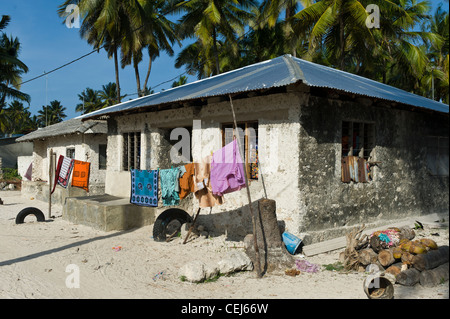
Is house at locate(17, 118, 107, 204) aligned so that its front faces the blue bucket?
no

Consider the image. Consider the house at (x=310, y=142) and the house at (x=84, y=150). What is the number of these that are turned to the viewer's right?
0

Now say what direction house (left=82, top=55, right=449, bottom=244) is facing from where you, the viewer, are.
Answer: facing the viewer and to the left of the viewer

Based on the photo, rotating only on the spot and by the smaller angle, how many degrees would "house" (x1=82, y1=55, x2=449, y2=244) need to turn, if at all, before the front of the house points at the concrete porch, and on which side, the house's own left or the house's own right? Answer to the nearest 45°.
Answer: approximately 45° to the house's own right

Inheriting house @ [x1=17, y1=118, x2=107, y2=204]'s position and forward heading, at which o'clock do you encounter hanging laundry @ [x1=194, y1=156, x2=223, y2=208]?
The hanging laundry is roughly at 10 o'clock from the house.

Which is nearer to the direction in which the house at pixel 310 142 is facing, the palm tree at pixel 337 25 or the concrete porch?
the concrete porch

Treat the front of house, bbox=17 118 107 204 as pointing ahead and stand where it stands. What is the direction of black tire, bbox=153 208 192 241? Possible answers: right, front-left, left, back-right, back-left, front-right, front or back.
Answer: front-left

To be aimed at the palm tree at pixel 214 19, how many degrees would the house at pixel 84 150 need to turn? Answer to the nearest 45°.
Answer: approximately 180°

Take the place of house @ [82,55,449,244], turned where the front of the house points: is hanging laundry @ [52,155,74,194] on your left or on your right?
on your right

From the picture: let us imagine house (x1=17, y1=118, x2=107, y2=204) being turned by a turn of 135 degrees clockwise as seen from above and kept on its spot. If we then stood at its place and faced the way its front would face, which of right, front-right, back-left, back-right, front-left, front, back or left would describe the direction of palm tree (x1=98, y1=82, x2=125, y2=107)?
front

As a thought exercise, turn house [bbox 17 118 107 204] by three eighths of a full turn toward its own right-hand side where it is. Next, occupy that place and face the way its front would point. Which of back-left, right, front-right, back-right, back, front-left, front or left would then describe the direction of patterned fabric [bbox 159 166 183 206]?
back

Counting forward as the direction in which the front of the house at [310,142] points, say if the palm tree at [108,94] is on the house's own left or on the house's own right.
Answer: on the house's own right

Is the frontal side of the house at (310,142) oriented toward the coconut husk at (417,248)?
no

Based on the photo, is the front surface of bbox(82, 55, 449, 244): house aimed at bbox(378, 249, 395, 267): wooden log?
no

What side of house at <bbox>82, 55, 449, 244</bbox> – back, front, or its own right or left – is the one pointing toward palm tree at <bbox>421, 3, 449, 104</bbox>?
back

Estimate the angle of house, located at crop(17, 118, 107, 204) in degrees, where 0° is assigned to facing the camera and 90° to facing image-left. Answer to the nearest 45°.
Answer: approximately 45°
